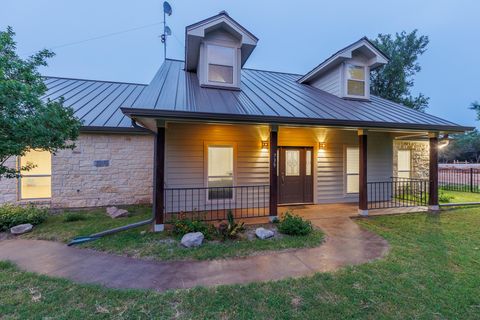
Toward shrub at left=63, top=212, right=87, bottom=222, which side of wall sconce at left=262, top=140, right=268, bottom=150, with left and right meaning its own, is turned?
right

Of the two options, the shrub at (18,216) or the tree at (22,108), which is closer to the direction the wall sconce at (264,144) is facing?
the tree

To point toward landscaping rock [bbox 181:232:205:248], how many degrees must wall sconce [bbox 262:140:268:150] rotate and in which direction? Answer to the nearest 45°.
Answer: approximately 45° to its right

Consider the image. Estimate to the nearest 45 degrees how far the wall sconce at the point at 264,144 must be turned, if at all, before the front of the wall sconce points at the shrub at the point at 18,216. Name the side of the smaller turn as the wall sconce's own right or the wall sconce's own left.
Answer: approximately 90° to the wall sconce's own right

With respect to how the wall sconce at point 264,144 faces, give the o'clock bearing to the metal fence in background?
The metal fence in background is roughly at 8 o'clock from the wall sconce.

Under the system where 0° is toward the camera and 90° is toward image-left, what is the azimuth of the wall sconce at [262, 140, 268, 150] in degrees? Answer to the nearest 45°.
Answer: approximately 0°

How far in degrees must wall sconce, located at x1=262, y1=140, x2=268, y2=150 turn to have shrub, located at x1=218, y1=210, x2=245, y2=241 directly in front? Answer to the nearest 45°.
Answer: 0° — it already faces it

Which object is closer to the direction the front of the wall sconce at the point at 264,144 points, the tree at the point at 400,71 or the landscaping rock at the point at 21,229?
the landscaping rock

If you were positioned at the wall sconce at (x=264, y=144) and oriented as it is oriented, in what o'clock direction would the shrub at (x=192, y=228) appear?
The shrub is roughly at 1 o'clock from the wall sconce.
